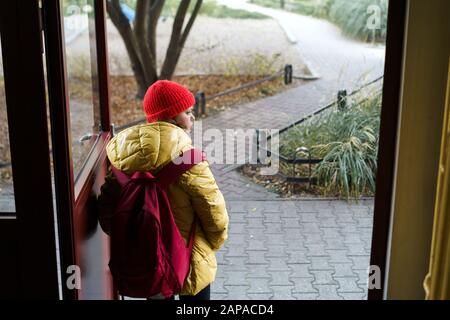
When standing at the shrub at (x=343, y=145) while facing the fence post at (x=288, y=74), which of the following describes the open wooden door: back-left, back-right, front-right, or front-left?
back-left

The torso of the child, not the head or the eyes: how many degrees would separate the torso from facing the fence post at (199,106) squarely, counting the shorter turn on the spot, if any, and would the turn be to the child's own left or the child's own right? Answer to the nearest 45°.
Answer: approximately 45° to the child's own left

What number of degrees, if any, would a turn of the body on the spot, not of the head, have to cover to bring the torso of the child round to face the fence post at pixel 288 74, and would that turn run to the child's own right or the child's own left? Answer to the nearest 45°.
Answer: approximately 45° to the child's own left

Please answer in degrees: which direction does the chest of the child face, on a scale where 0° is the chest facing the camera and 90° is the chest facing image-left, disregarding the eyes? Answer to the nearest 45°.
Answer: approximately 225°

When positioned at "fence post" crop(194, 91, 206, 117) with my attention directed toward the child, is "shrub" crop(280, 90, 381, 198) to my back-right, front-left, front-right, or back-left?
front-left

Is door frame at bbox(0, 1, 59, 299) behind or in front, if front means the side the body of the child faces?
behind

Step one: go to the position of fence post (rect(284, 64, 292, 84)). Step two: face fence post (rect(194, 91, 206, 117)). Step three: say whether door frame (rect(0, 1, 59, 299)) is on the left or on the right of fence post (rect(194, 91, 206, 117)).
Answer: left

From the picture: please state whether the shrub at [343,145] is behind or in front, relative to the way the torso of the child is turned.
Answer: in front
